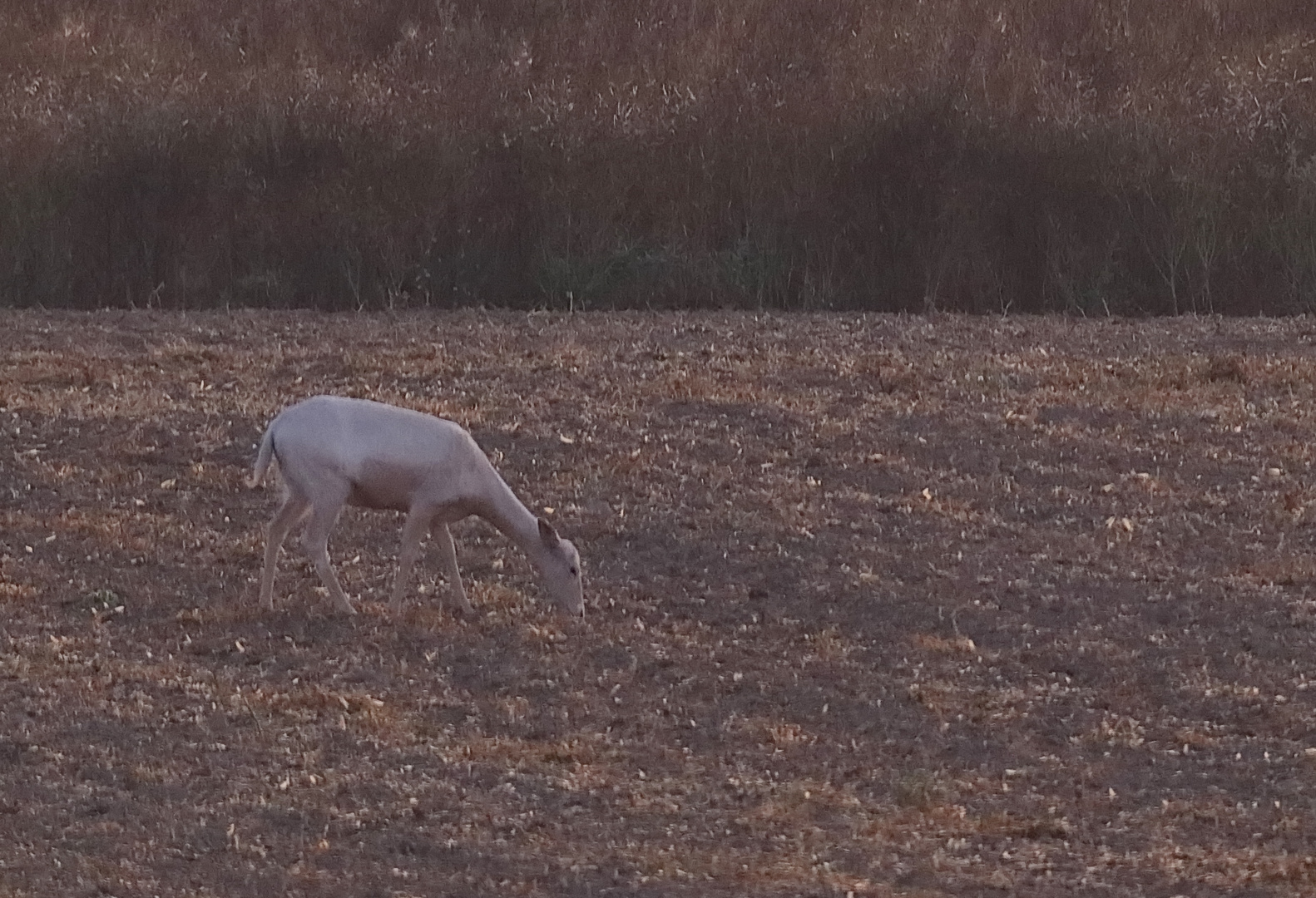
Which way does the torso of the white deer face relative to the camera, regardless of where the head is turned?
to the viewer's right
